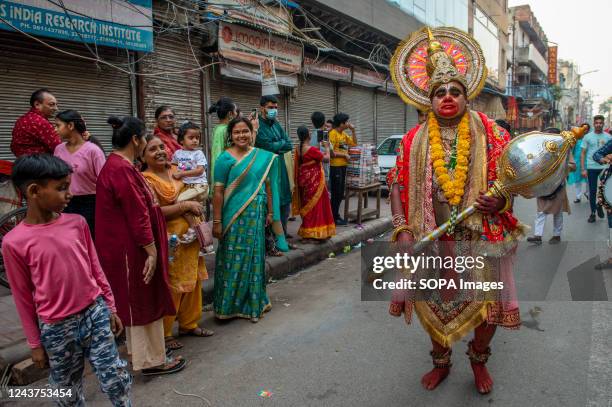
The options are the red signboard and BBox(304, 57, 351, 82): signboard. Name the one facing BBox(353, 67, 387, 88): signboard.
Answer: the red signboard

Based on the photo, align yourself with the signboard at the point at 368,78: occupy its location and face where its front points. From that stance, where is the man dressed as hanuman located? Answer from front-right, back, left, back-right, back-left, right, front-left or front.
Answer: front-right

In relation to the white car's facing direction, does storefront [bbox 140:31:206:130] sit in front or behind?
in front

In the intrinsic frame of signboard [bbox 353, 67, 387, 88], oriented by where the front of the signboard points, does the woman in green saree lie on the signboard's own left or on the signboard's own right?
on the signboard's own right

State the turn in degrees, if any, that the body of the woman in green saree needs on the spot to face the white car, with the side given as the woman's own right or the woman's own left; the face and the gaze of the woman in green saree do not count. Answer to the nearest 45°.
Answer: approximately 135° to the woman's own left

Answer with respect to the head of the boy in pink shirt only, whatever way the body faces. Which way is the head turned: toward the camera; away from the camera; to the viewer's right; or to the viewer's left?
to the viewer's right

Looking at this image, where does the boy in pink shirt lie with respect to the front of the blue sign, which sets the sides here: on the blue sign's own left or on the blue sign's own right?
on the blue sign's own right

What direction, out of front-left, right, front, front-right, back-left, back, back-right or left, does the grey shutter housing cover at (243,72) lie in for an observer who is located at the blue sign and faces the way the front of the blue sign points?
left

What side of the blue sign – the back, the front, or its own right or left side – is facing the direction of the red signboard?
left

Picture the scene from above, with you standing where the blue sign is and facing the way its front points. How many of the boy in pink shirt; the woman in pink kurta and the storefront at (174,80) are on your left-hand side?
1

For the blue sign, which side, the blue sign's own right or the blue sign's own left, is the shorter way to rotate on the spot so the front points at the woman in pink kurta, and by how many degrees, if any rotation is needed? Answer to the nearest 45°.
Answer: approximately 45° to the blue sign's own right

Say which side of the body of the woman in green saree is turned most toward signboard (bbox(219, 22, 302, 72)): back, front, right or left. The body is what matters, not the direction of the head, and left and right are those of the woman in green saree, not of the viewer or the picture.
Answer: back
